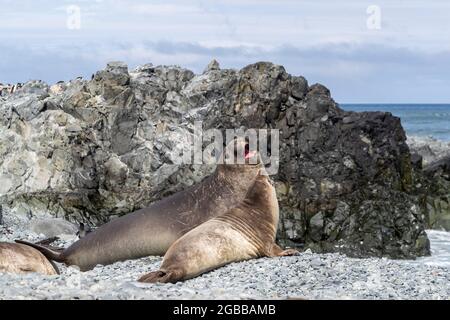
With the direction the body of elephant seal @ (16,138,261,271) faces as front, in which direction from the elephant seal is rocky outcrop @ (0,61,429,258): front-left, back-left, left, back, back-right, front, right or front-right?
left

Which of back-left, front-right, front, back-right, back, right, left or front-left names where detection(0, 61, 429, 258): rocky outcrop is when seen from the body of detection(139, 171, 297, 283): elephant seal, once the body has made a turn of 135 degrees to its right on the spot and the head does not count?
back

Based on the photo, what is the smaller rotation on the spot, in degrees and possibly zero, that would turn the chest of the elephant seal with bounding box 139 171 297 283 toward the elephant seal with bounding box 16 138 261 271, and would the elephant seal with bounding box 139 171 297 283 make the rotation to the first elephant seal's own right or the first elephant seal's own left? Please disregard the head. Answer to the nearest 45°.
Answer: approximately 90° to the first elephant seal's own left

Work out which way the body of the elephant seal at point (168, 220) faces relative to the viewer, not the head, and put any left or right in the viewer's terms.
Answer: facing to the right of the viewer

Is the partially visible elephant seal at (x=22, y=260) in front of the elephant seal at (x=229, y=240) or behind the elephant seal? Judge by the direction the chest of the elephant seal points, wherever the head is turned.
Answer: behind

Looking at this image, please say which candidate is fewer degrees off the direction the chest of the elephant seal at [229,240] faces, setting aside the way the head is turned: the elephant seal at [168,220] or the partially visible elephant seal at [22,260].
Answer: the elephant seal

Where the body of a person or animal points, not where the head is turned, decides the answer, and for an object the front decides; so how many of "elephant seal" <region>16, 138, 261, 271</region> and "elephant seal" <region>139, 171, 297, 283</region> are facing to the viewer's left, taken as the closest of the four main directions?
0

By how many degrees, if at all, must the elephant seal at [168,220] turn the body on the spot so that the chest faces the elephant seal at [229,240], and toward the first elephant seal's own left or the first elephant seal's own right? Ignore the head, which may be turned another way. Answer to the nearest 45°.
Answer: approximately 45° to the first elephant seal's own right

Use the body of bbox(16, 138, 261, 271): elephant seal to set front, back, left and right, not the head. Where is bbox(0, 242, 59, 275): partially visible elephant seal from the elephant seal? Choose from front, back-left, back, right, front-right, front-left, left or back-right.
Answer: back-right

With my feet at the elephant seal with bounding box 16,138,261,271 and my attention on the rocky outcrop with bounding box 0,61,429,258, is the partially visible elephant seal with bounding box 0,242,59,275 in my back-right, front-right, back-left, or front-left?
back-left

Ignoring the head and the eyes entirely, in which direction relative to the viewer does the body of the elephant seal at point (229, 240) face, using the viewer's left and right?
facing away from the viewer and to the right of the viewer

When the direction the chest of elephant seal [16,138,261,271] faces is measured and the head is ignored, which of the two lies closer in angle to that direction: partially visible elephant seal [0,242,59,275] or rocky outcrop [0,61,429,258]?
the rocky outcrop
